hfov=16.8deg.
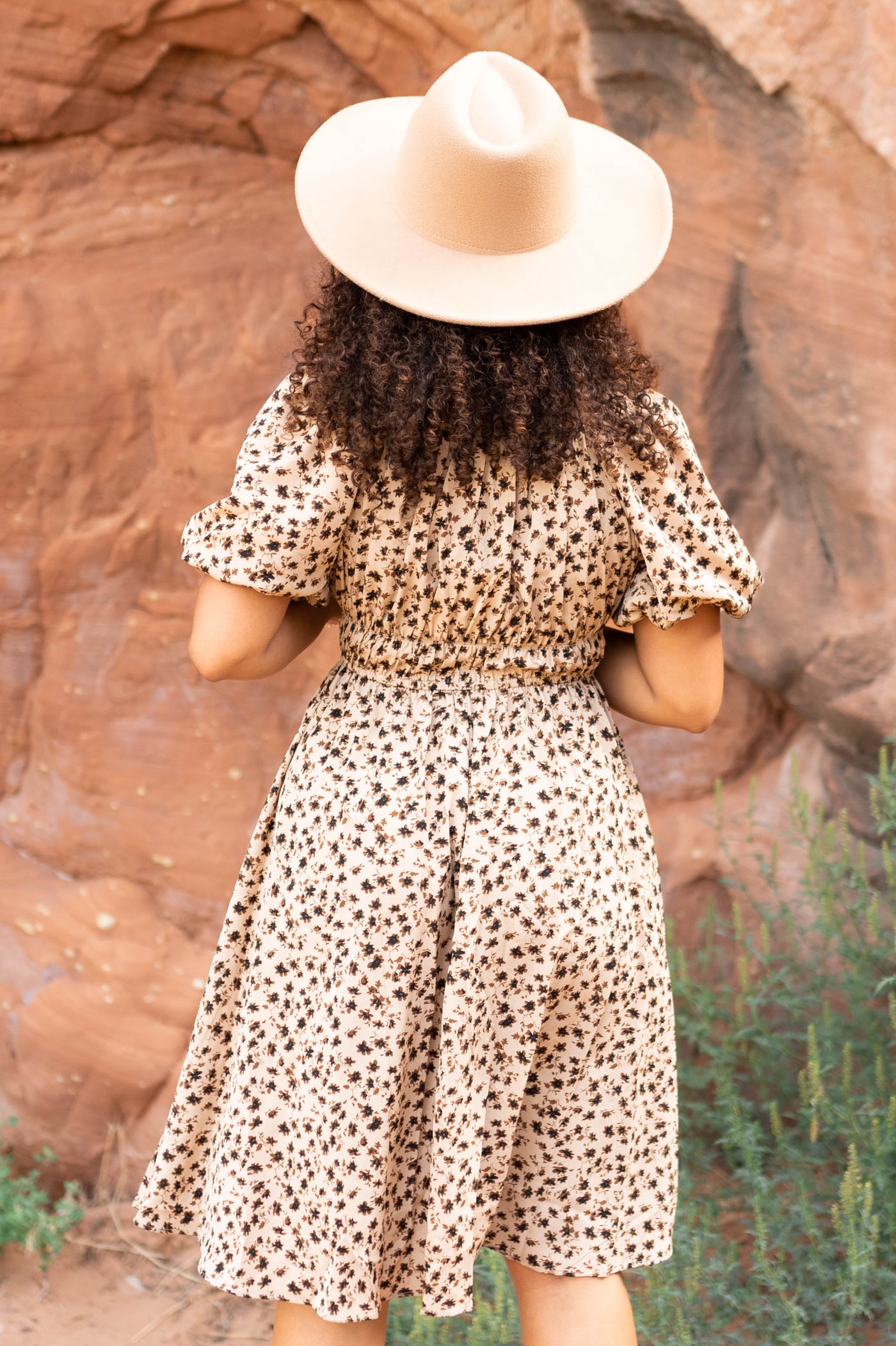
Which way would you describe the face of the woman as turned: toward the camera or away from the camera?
away from the camera

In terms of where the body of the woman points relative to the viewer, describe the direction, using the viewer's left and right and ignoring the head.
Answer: facing away from the viewer

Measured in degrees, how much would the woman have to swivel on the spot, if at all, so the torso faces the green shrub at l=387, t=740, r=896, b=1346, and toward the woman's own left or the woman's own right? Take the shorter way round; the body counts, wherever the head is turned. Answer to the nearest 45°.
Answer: approximately 45° to the woman's own right
